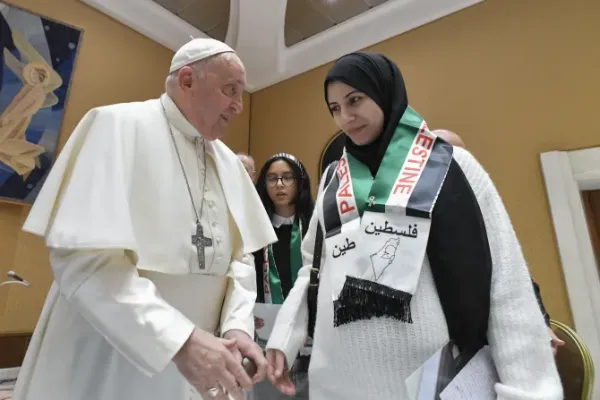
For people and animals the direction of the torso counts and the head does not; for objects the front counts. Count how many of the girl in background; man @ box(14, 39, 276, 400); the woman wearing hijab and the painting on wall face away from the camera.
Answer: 0

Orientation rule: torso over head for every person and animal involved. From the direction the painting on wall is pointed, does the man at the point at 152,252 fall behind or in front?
in front

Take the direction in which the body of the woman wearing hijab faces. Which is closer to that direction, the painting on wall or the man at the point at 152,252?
the man

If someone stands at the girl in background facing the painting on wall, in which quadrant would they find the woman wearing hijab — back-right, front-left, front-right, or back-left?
back-left

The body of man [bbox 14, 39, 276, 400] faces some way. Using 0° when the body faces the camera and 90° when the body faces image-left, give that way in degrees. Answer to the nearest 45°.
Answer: approximately 315°

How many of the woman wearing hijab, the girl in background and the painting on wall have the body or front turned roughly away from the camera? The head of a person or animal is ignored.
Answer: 0

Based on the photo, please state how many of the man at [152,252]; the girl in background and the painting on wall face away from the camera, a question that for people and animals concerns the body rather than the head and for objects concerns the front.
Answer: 0

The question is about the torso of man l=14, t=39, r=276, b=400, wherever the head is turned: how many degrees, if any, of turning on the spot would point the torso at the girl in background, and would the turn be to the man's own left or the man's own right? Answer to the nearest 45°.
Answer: approximately 90° to the man's own left

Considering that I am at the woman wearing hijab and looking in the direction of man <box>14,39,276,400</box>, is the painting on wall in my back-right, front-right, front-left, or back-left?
front-right

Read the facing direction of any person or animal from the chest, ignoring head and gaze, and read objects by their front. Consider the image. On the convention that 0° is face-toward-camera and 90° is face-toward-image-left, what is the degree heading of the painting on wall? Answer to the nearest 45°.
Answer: approximately 315°

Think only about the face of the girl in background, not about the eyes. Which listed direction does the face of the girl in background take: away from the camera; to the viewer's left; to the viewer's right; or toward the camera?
toward the camera

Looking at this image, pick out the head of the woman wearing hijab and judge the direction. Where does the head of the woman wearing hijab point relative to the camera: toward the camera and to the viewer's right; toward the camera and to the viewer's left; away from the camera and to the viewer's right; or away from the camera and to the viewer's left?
toward the camera and to the viewer's left

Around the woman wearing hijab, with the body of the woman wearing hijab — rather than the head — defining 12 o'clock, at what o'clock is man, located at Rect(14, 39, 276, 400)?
The man is roughly at 1 o'clock from the woman wearing hijab.

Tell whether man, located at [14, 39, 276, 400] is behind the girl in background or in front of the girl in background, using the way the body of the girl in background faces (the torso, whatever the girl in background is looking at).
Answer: in front

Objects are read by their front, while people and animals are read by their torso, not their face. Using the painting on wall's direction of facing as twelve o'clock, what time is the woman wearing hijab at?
The woman wearing hijab is roughly at 1 o'clock from the painting on wall.

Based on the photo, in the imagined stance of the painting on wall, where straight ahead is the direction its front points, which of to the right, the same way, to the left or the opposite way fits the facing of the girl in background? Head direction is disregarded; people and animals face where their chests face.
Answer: to the right

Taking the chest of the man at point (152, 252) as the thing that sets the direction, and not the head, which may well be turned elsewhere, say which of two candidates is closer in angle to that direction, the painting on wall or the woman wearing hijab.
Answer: the woman wearing hijab

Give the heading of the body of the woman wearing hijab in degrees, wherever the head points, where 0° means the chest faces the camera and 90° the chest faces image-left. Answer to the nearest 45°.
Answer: approximately 45°

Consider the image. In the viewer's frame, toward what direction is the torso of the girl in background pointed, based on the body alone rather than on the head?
toward the camera
